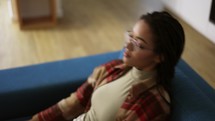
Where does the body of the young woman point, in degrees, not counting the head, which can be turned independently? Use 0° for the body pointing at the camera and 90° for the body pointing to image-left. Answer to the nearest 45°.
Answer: approximately 45°

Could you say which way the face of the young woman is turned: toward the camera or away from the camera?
toward the camera
